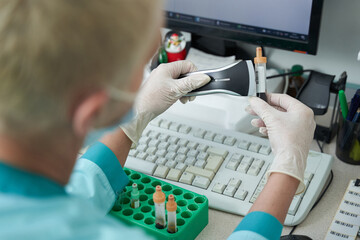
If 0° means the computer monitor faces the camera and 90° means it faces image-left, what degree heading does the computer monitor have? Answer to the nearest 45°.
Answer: approximately 45°

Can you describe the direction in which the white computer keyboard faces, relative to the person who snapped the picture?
facing the viewer and to the left of the viewer

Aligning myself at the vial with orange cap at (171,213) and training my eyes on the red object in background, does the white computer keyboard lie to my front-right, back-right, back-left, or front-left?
front-right

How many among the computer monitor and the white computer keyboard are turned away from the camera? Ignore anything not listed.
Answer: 0
